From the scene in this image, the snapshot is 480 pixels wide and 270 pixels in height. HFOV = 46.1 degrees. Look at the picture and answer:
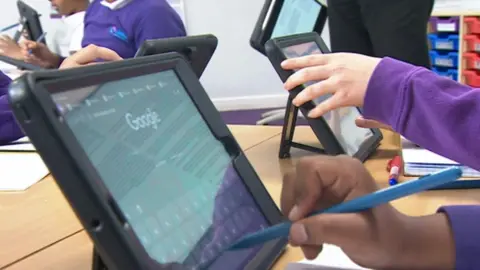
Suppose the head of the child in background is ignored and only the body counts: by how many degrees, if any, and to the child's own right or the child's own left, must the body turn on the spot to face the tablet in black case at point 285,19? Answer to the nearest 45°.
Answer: approximately 90° to the child's own left

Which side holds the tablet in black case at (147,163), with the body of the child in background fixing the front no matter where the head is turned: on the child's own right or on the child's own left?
on the child's own left

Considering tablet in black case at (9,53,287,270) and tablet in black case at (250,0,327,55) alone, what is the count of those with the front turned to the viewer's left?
0

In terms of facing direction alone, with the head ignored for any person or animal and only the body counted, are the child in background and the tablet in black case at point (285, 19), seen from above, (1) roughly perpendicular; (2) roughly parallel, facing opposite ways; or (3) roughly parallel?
roughly perpendicular

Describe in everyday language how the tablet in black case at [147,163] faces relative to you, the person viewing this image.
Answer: facing the viewer and to the right of the viewer

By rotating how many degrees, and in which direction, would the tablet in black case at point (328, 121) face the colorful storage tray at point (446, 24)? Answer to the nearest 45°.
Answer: approximately 135° to its left
